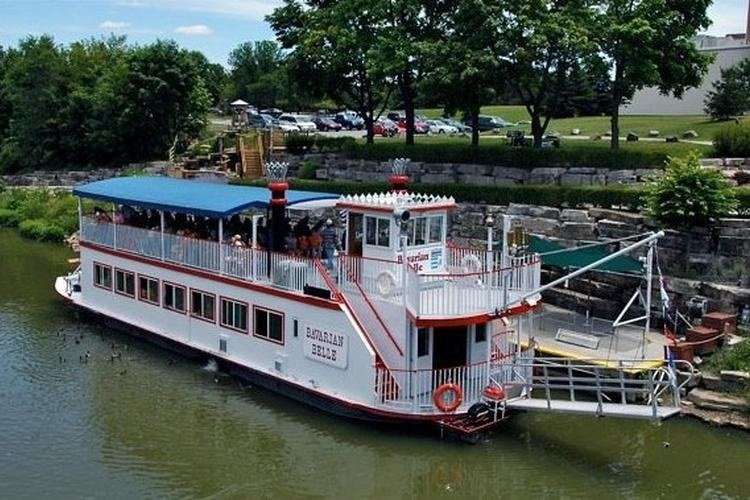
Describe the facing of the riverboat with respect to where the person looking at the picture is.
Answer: facing the viewer and to the right of the viewer

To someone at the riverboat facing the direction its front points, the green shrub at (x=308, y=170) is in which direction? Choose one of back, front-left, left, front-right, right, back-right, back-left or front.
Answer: back-left

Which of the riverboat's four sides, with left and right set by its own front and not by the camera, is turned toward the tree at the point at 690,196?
left

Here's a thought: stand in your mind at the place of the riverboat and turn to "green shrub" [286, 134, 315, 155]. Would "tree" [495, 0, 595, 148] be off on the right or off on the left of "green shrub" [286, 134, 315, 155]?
right

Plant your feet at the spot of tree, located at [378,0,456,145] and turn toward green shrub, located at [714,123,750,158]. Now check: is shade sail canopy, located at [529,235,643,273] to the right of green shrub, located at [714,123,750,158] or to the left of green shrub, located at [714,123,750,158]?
right

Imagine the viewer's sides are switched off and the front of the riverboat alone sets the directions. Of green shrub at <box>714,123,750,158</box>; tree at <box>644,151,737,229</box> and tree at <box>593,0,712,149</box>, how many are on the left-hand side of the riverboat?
3

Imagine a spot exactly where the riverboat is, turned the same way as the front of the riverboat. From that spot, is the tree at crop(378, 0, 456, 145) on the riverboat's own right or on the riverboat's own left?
on the riverboat's own left

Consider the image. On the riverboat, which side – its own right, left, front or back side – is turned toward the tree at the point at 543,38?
left
